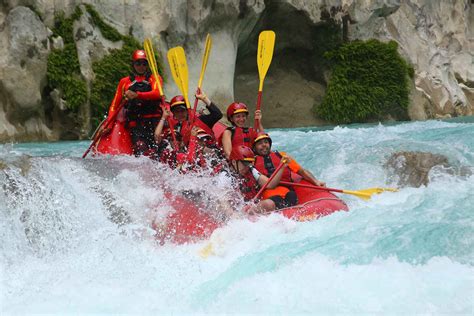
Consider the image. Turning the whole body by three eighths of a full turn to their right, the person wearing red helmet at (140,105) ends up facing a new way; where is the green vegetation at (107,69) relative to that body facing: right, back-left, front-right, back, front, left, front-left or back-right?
front-right

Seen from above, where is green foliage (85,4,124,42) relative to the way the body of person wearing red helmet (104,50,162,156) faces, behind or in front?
behind

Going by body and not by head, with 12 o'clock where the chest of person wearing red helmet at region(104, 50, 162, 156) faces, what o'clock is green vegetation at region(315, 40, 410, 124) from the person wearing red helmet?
The green vegetation is roughly at 7 o'clock from the person wearing red helmet.

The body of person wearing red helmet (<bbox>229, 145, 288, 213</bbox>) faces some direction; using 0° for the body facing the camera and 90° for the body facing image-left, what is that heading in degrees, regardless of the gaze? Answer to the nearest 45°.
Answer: approximately 315°

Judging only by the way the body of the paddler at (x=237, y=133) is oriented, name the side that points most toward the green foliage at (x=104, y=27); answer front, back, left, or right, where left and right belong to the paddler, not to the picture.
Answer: back

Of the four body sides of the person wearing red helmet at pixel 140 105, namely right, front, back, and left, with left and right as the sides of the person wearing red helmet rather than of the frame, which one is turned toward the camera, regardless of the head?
front

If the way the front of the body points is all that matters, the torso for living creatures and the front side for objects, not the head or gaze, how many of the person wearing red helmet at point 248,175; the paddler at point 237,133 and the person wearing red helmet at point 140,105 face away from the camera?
0

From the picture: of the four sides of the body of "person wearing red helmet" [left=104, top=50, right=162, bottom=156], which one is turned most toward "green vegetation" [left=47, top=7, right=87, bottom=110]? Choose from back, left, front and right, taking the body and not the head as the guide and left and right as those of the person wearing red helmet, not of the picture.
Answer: back

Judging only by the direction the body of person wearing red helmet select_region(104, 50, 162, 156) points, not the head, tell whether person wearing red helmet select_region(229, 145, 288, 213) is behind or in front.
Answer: in front

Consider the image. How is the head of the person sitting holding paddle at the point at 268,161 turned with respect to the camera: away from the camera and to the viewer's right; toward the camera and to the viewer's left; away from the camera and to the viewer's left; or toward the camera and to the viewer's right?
toward the camera and to the viewer's left

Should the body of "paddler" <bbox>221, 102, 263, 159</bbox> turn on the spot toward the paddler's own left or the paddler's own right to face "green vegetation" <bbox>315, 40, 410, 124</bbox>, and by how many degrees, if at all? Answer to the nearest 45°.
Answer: approximately 135° to the paddler's own left
